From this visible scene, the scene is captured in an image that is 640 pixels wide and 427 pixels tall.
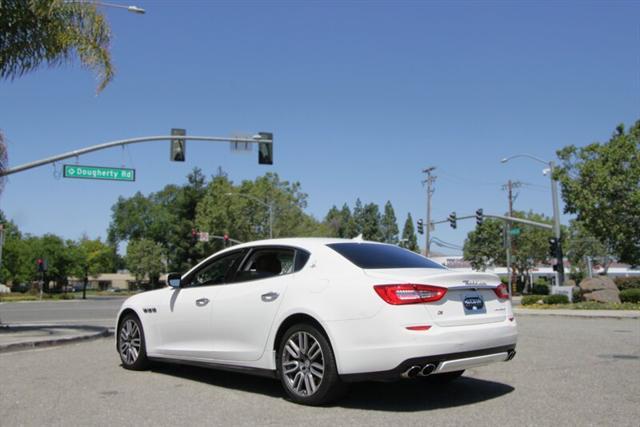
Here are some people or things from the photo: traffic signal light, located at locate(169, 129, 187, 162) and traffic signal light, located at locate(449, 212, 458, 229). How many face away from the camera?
1

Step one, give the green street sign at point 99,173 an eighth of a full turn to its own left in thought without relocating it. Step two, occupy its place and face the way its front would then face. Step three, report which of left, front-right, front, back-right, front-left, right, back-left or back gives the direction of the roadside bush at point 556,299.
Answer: front-left

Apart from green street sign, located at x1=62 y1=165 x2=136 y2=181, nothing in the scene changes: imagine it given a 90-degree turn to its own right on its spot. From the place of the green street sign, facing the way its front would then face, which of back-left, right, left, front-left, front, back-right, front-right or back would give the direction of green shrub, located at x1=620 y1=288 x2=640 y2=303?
back

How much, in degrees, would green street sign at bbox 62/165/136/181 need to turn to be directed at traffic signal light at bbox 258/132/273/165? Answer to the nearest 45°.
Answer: approximately 90° to its left

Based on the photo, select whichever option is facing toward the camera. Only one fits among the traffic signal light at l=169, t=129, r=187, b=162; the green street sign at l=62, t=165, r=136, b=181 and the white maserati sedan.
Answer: the green street sign

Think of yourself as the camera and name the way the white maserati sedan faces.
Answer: facing away from the viewer and to the left of the viewer

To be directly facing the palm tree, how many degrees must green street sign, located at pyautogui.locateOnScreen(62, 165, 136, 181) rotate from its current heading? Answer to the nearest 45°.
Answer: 0° — it already faces it
